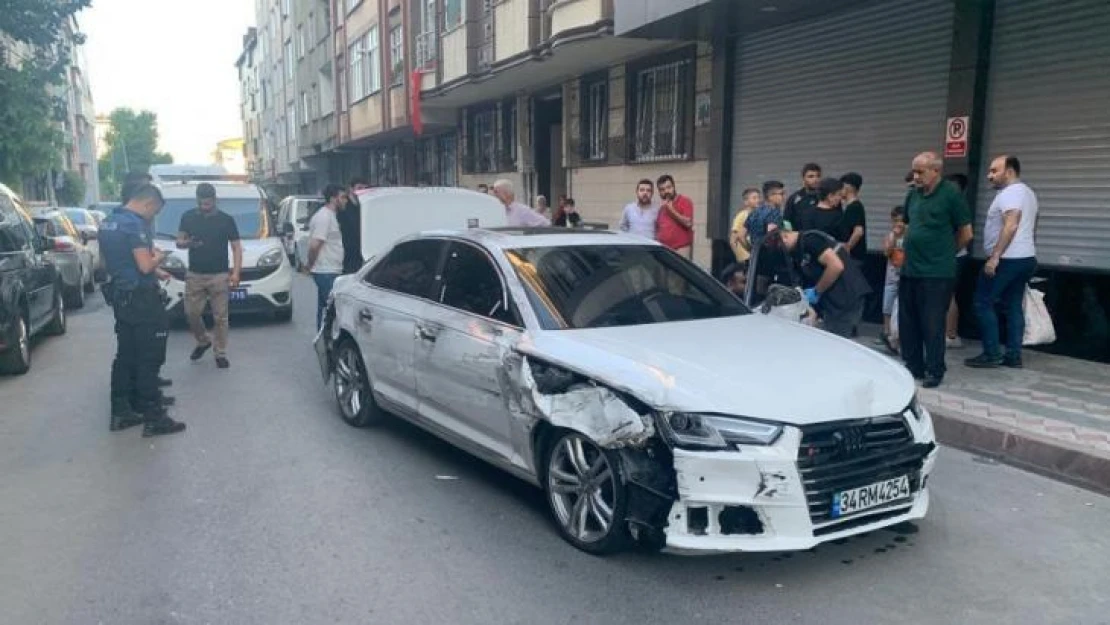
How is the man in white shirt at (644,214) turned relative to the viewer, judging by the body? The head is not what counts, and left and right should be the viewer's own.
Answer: facing the viewer

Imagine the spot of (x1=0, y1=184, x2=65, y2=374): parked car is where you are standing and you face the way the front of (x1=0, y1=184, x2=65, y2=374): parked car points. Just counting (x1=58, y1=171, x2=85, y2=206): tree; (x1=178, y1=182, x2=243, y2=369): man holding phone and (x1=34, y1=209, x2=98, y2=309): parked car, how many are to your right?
1

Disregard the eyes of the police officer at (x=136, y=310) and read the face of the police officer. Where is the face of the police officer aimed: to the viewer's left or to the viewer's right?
to the viewer's right

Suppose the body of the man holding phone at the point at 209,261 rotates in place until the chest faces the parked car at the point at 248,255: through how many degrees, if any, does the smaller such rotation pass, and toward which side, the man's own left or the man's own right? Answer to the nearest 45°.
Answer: approximately 180°

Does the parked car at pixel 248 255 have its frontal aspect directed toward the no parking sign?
no

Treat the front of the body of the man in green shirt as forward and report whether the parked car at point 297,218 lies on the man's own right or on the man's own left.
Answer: on the man's own right

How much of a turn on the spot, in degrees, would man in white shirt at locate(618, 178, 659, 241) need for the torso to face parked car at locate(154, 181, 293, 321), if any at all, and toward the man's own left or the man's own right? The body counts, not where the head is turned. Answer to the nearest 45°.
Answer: approximately 90° to the man's own right

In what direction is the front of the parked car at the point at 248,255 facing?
toward the camera

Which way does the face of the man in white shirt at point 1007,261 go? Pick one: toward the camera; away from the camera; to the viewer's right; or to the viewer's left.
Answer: to the viewer's left

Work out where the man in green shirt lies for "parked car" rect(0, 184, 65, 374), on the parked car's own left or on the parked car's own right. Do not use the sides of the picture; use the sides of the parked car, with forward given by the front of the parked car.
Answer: on the parked car's own right

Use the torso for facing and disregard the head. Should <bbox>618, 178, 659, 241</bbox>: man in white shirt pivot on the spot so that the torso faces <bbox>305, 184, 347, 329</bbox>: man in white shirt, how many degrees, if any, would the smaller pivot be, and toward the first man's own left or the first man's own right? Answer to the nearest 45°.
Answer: approximately 90° to the first man's own right
